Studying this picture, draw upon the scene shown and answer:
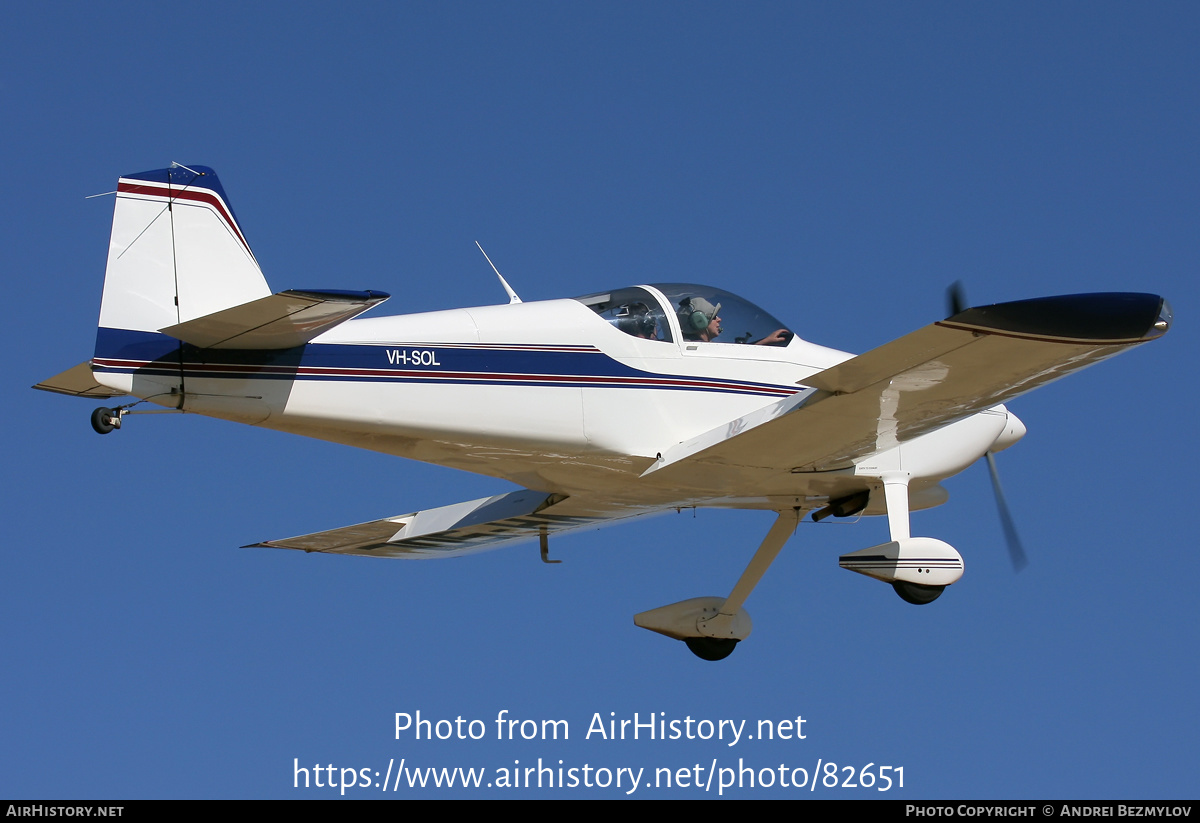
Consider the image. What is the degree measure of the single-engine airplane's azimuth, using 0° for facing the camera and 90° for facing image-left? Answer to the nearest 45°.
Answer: approximately 225°

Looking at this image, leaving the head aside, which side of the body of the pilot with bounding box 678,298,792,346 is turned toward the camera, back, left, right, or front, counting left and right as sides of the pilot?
right
